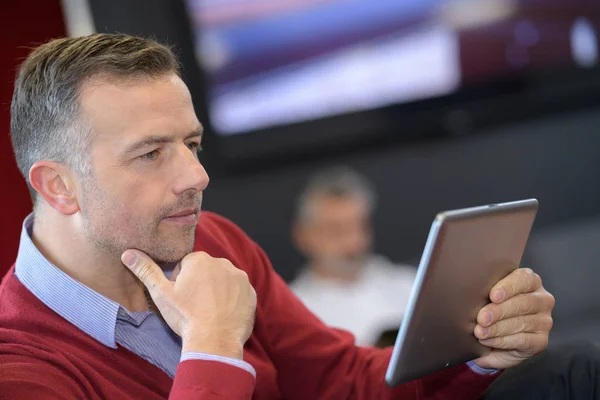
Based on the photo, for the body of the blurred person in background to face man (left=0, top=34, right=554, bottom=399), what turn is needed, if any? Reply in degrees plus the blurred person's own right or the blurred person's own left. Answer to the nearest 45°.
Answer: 0° — they already face them
